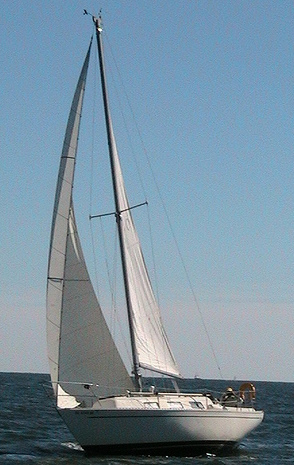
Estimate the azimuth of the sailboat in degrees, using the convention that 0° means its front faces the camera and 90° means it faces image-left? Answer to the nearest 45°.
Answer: approximately 45°
